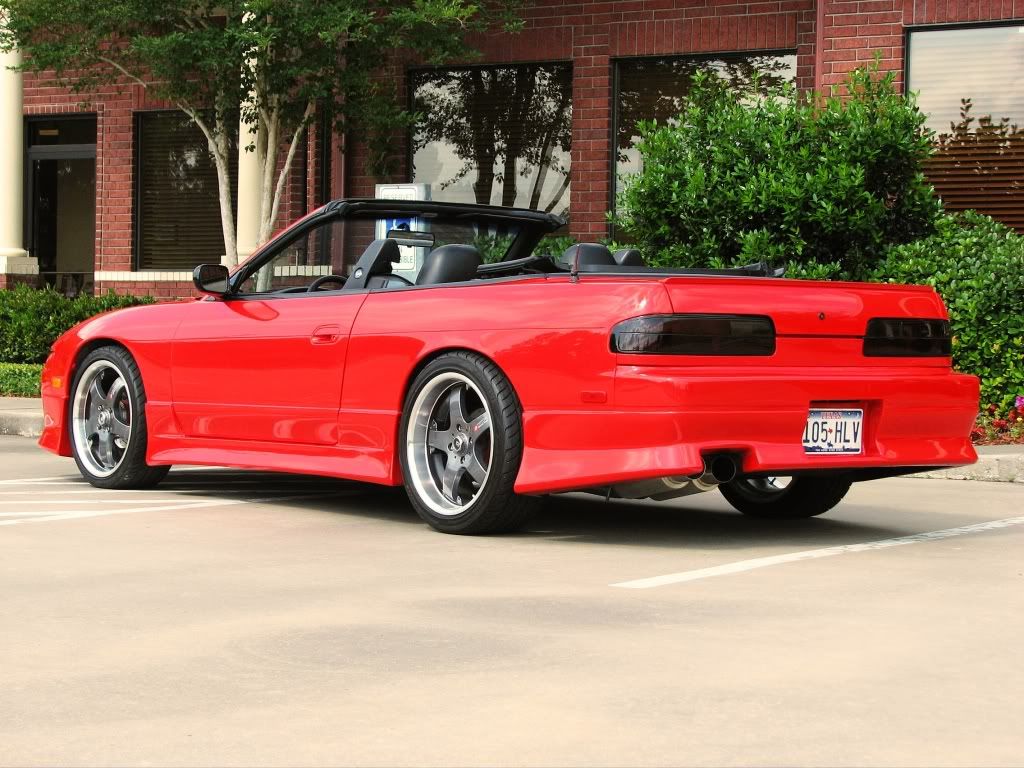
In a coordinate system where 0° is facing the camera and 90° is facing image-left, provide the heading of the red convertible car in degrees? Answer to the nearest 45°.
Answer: approximately 135°

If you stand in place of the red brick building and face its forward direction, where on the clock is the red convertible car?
The red convertible car is roughly at 12 o'clock from the red brick building.

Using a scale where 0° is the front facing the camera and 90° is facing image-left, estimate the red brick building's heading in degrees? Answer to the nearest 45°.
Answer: approximately 0°

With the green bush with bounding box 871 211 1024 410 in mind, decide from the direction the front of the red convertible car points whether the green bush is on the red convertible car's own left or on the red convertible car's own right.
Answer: on the red convertible car's own right

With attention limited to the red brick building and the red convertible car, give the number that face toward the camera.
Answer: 1

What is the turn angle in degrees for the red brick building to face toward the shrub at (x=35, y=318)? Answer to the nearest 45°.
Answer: approximately 90° to its right

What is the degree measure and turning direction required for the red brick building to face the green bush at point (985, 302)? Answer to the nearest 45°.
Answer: approximately 45° to its left
